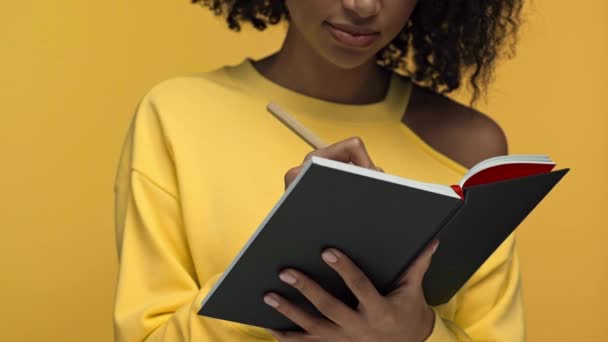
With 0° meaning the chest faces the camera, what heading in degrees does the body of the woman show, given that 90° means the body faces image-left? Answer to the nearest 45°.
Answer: approximately 0°
